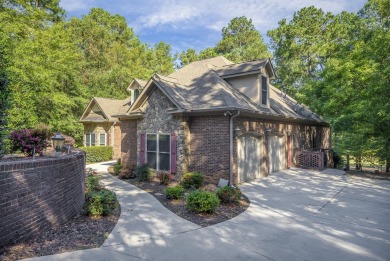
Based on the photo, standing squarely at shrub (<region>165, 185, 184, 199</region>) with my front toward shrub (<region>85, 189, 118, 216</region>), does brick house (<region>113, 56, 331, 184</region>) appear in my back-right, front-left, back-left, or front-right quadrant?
back-right

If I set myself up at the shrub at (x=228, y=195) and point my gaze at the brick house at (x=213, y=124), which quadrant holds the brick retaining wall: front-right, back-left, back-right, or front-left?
back-left

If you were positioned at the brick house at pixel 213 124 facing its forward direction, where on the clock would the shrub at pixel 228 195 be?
The shrub is roughly at 10 o'clock from the brick house.

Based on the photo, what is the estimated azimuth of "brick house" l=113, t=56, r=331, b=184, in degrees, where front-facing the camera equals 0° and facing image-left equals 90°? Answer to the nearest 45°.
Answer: approximately 45°

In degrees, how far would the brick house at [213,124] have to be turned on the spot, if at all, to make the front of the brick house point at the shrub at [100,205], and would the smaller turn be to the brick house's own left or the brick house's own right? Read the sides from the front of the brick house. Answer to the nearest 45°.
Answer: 0° — it already faces it

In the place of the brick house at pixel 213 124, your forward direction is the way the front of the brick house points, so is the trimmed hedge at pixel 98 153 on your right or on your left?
on your right
